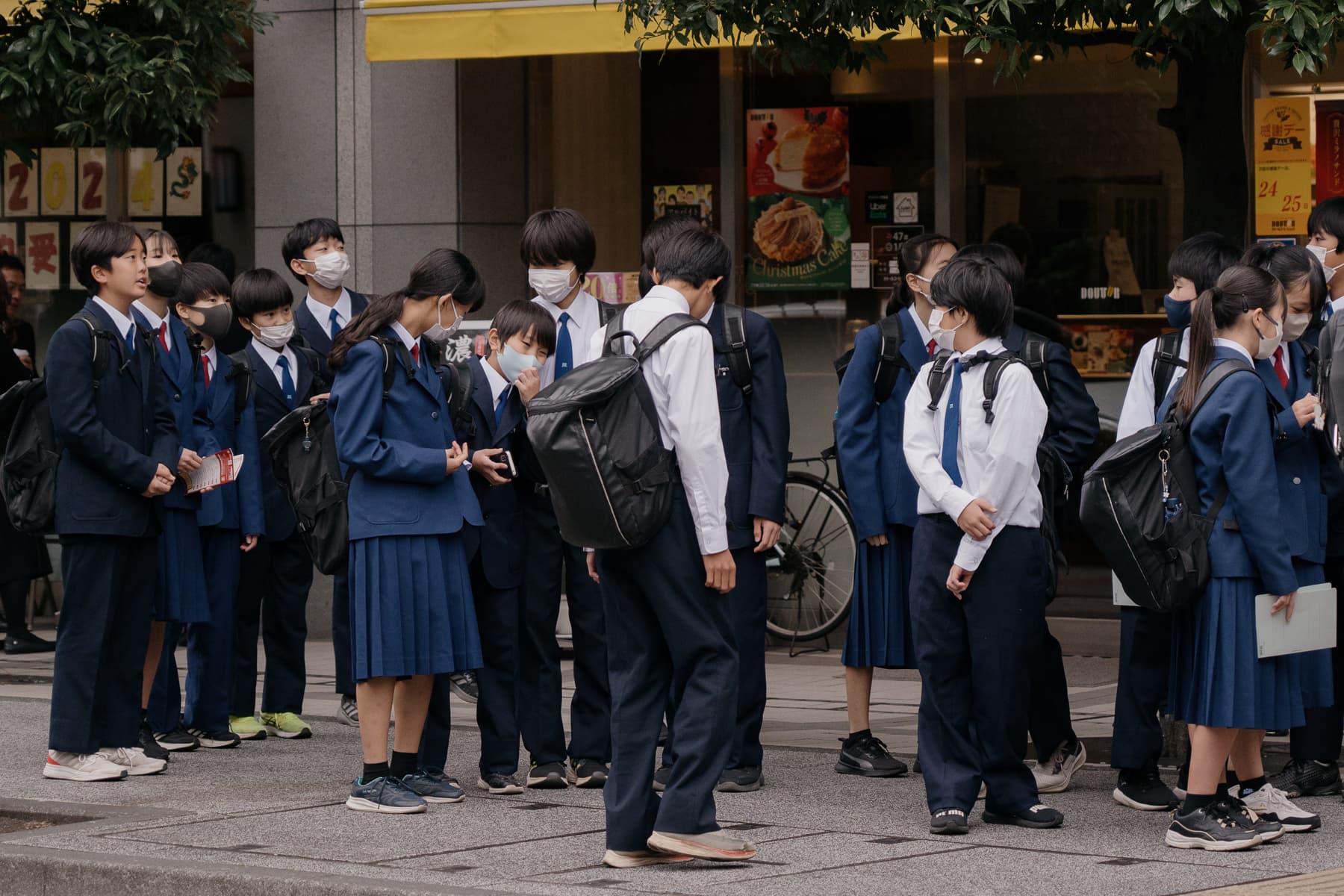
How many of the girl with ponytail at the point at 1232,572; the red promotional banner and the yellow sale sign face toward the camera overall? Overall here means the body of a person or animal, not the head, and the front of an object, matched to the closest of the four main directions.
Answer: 2

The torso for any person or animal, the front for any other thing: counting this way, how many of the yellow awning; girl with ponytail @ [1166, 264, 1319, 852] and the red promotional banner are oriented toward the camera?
2

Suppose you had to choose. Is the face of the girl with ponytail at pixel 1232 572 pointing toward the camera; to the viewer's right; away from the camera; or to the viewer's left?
to the viewer's right

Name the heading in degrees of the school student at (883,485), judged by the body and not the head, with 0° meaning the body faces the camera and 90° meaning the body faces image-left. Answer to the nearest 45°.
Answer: approximately 315°

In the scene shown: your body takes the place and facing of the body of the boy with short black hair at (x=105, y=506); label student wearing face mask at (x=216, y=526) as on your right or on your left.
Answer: on your left

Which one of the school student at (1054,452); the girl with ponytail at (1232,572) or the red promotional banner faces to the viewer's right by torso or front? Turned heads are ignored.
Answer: the girl with ponytail

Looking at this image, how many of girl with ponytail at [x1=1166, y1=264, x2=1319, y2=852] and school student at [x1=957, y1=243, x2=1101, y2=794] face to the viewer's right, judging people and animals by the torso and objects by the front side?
1

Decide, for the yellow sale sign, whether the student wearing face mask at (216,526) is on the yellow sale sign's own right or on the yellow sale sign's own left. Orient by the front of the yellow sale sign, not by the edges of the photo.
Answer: on the yellow sale sign's own right

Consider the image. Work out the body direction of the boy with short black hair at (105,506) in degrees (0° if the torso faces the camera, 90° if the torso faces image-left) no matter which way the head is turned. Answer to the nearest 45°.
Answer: approximately 315°

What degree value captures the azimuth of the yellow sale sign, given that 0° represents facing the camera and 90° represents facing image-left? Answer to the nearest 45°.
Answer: approximately 0°

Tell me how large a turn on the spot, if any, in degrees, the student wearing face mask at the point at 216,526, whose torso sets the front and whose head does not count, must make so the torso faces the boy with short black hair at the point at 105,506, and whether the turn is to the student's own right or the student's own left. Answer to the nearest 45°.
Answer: approximately 90° to the student's own right

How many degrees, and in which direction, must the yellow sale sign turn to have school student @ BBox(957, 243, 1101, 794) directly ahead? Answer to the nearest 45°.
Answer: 0° — it already faces them
